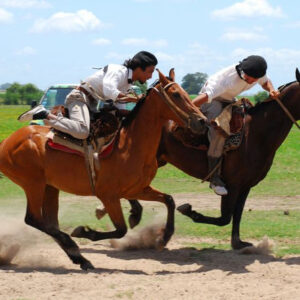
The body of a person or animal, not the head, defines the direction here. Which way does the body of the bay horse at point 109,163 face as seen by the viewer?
to the viewer's right

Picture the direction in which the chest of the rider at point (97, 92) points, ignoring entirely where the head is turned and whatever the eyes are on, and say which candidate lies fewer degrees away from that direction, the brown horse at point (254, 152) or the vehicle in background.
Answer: the brown horse

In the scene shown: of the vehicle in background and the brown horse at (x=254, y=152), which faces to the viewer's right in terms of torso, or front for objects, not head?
the brown horse

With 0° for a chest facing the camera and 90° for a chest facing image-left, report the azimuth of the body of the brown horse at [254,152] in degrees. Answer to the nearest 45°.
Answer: approximately 270°

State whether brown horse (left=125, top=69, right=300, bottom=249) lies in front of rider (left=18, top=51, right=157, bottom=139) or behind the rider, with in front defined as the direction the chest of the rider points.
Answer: in front

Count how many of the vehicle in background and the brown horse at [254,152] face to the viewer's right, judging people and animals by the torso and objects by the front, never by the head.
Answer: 1

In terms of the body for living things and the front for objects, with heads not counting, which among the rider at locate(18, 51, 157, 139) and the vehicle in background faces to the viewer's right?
the rider

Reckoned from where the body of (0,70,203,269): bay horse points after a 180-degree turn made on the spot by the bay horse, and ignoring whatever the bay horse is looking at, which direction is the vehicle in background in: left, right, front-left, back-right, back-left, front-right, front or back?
right

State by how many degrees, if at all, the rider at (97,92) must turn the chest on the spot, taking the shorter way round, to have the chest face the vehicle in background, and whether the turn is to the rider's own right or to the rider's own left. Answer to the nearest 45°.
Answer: approximately 90° to the rider's own left

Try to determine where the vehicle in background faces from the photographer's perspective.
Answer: facing the viewer and to the left of the viewer

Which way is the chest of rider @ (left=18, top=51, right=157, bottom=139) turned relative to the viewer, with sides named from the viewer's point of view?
facing to the right of the viewer
